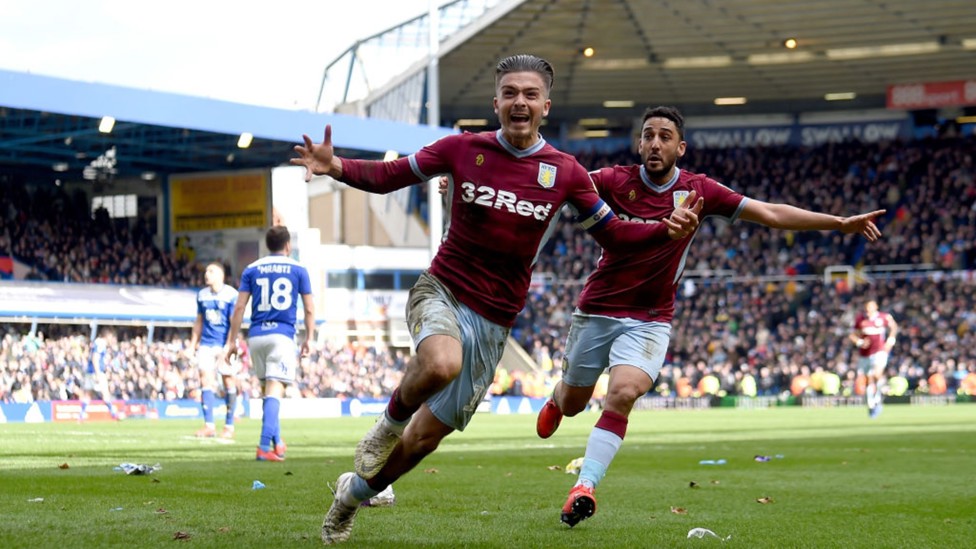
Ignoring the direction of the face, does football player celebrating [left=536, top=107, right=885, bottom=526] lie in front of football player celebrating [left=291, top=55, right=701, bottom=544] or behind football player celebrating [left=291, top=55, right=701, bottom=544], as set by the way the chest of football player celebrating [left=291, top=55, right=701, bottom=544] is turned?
behind

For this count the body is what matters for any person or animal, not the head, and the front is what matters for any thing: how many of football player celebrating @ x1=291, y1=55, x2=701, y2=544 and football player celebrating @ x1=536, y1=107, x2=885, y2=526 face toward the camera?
2

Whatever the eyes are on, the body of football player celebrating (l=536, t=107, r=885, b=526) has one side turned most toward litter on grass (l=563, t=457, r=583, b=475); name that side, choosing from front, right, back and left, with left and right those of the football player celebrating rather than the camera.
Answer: back

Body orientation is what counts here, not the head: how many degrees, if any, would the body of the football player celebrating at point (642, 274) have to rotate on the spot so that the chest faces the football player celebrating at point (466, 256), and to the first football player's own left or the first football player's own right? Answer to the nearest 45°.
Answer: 0° — they already face them

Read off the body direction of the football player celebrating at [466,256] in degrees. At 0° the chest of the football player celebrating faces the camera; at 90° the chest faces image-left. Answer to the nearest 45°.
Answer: approximately 0°
